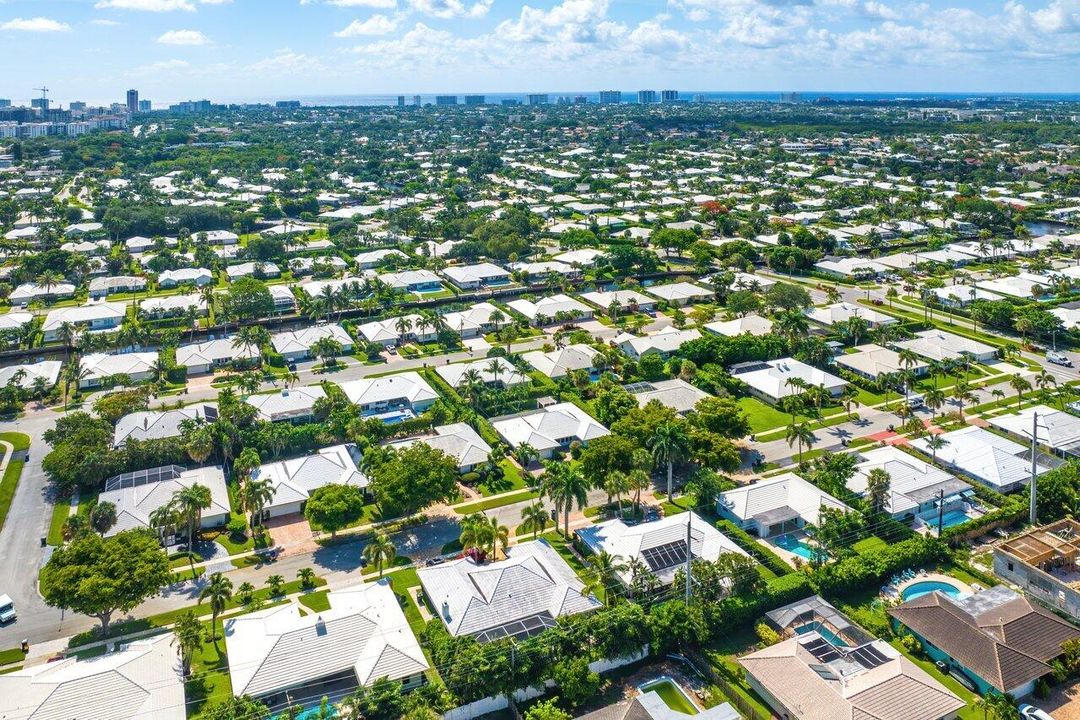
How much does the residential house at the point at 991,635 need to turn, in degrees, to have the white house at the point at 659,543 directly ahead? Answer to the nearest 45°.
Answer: approximately 135° to its right

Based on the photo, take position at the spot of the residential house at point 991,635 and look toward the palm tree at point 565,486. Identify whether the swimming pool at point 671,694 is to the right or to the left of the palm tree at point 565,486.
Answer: left

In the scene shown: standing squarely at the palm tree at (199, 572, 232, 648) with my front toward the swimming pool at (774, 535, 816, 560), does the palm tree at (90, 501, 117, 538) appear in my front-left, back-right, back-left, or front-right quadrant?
back-left

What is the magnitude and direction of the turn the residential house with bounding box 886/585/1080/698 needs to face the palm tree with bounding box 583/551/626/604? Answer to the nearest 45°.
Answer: approximately 135° to its right

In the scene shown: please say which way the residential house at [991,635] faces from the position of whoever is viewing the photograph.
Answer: facing the viewer and to the right of the viewer

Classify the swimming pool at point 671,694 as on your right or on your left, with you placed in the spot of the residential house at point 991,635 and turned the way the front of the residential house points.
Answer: on your right

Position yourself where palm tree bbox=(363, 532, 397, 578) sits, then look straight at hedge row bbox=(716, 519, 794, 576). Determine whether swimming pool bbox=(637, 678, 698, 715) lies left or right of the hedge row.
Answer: right

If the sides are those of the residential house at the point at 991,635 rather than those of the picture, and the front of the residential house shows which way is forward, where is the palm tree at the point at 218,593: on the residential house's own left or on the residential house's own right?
on the residential house's own right
